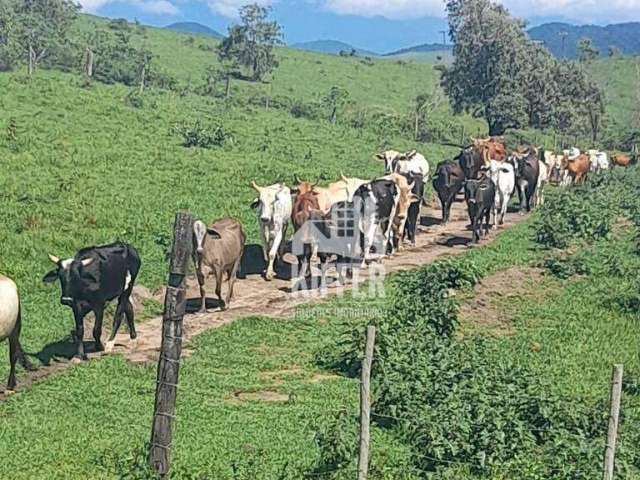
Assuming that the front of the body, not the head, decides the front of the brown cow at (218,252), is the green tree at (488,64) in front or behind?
behind

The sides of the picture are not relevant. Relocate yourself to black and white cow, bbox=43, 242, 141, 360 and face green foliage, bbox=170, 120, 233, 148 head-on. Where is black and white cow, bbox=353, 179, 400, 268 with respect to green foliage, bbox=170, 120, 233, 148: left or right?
right

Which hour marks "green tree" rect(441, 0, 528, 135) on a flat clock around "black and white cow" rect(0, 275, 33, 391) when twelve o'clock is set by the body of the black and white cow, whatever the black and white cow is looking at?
The green tree is roughly at 4 o'clock from the black and white cow.

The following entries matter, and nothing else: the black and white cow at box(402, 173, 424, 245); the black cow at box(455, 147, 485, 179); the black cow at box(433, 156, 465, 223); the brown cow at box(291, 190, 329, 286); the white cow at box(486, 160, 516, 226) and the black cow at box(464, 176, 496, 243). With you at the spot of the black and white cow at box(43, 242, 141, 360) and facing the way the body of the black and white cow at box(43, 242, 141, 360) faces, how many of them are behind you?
6

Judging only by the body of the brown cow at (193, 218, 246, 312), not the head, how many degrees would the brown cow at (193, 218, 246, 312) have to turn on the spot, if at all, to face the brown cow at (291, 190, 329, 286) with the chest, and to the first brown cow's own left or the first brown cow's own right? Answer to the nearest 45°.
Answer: approximately 180°

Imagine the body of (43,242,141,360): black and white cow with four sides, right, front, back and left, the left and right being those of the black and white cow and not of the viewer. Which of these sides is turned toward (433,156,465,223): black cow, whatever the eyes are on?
back

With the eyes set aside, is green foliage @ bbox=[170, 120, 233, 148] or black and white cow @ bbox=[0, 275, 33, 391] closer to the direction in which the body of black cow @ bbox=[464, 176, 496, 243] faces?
the black and white cow

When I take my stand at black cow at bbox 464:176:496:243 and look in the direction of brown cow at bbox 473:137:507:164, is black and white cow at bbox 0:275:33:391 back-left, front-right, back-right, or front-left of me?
back-left

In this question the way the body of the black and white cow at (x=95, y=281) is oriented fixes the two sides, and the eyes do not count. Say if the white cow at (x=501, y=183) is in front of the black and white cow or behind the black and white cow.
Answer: behind

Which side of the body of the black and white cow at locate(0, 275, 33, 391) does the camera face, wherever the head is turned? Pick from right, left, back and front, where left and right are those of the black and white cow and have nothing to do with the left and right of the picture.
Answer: left

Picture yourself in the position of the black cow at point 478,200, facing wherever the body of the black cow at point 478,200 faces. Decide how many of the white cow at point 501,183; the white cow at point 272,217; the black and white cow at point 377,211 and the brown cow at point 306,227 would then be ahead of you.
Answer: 3

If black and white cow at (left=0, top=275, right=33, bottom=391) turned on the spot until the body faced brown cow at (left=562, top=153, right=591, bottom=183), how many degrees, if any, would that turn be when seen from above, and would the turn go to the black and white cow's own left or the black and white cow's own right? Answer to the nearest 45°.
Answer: approximately 135° to the black and white cow's own right

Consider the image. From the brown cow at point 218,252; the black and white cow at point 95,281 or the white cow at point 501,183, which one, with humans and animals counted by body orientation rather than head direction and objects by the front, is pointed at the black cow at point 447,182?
the white cow

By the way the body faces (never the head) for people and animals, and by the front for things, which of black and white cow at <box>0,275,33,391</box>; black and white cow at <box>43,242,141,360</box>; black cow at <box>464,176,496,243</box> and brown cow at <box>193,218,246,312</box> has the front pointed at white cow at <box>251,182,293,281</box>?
black cow at <box>464,176,496,243</box>

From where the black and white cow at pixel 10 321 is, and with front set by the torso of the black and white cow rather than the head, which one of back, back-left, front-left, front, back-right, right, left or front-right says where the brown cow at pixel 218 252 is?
back-right

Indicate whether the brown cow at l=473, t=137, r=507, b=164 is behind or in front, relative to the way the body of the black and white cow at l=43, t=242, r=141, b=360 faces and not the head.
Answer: behind
